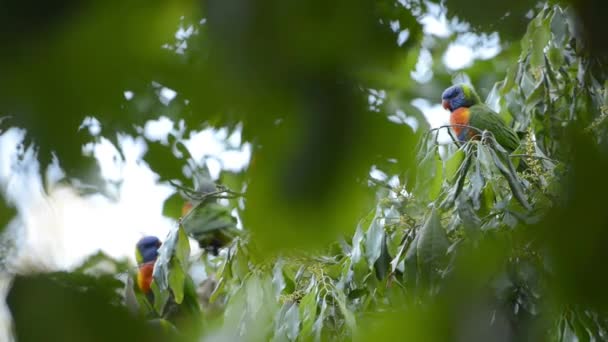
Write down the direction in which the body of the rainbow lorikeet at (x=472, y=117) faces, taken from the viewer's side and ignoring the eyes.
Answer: to the viewer's left

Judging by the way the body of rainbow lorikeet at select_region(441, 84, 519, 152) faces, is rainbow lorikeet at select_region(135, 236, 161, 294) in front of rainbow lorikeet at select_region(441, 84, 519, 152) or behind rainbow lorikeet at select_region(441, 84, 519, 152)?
in front
